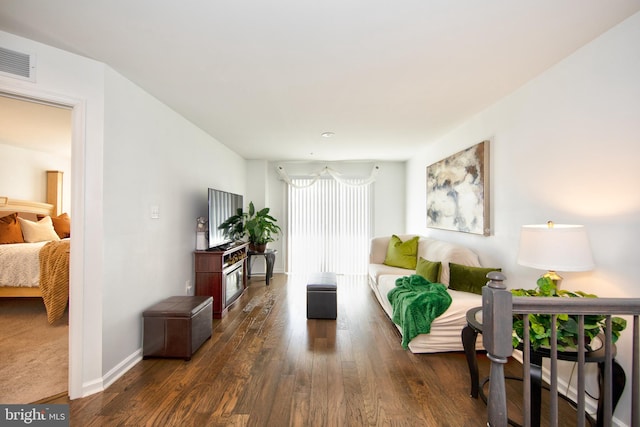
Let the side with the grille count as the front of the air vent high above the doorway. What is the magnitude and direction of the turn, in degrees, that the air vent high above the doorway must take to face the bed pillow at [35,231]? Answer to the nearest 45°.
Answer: approximately 135° to its left

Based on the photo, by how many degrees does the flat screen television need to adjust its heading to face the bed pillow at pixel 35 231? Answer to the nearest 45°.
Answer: approximately 180°

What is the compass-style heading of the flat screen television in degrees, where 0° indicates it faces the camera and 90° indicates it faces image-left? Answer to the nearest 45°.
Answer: approximately 315°

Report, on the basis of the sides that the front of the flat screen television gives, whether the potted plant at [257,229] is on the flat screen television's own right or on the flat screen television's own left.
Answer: on the flat screen television's own left

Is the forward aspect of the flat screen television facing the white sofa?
yes

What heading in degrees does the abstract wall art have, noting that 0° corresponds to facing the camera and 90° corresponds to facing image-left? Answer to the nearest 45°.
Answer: approximately 45°

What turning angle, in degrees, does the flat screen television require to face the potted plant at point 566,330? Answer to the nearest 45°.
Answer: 0° — it already faces it

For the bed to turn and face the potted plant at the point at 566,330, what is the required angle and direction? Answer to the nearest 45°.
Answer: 0° — it already faces it
